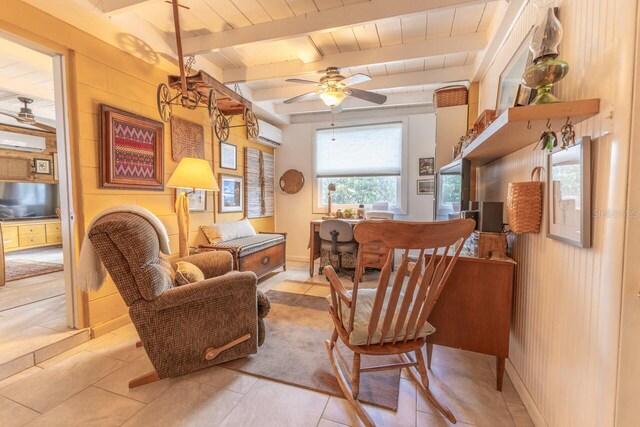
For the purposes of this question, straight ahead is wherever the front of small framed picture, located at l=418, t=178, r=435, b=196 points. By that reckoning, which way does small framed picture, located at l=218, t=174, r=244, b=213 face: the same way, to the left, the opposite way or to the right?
to the left

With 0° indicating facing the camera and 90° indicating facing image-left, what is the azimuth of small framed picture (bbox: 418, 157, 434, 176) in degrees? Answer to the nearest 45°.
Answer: approximately 0°

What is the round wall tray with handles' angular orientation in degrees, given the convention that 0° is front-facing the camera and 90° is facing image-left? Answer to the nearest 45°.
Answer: approximately 0°

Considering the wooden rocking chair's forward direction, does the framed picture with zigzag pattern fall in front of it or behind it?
in front

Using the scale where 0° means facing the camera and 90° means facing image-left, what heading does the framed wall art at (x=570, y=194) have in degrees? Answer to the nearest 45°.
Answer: approximately 45°

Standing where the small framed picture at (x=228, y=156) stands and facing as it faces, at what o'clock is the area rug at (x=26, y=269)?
The area rug is roughly at 5 o'clock from the small framed picture.

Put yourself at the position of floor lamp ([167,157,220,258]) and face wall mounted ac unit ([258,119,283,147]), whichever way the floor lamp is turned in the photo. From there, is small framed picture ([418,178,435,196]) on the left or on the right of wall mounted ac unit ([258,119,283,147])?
right

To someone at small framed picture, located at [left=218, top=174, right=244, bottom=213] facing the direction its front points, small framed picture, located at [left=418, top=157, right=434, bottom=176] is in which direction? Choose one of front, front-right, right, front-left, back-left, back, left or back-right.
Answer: front-left

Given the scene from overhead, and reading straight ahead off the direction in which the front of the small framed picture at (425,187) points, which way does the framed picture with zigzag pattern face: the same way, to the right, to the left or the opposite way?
to the left

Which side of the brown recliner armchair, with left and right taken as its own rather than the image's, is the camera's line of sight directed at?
right

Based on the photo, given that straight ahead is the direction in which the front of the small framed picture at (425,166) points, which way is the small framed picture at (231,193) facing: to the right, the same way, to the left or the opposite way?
to the left

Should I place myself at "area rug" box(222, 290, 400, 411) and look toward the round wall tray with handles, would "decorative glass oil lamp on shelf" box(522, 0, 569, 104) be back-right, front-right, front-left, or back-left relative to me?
back-right

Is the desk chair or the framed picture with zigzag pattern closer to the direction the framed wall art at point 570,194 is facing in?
the framed picture with zigzag pattern
